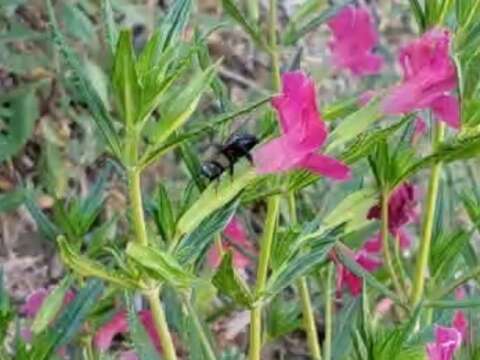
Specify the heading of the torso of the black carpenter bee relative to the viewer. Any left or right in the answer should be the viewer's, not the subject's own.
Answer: facing to the right of the viewer

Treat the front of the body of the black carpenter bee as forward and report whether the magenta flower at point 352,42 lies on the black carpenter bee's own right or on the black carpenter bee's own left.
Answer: on the black carpenter bee's own left
